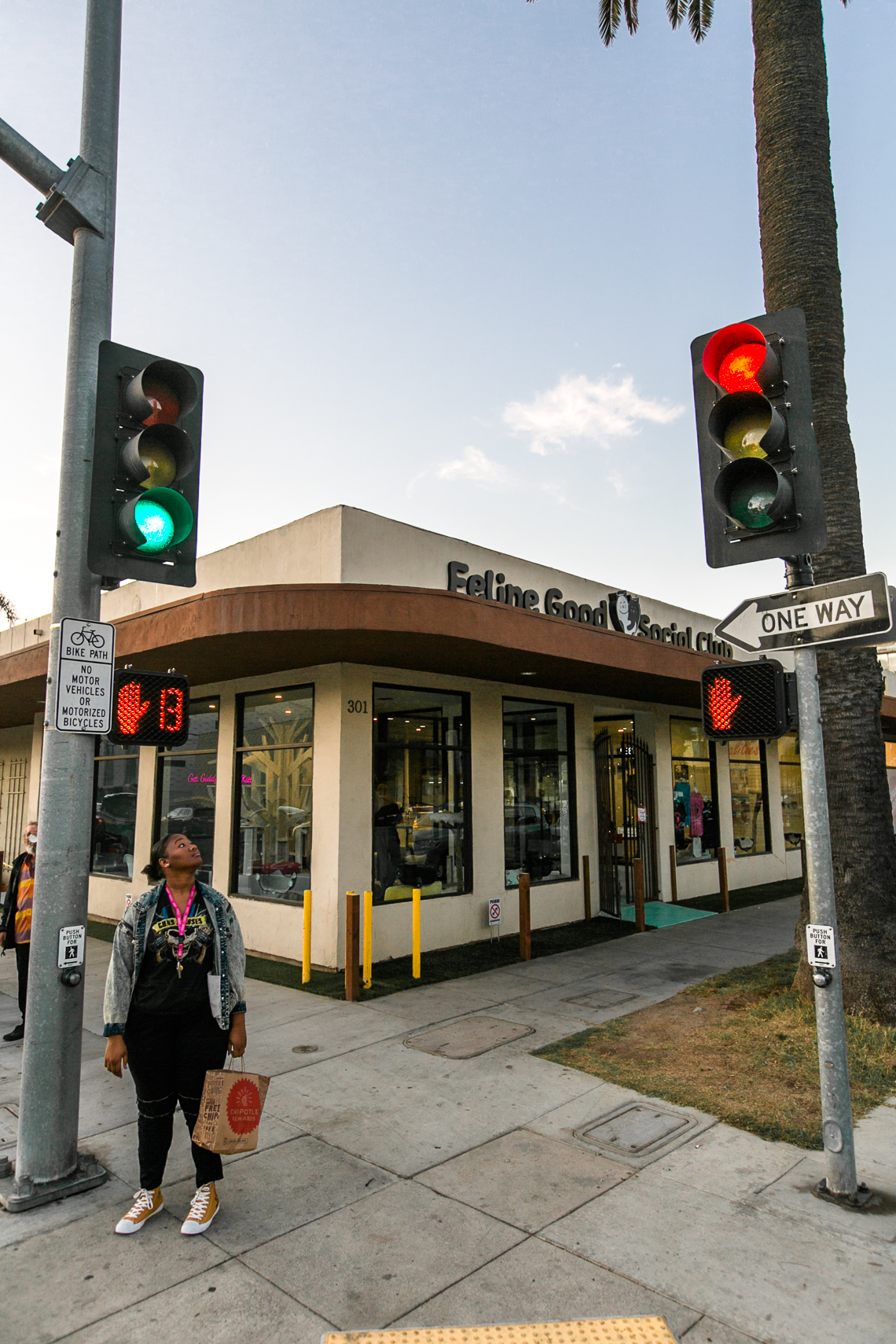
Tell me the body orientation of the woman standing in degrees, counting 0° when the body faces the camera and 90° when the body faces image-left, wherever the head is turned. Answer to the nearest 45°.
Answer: approximately 0°

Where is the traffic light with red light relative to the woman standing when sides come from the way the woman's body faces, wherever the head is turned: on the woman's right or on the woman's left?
on the woman's left

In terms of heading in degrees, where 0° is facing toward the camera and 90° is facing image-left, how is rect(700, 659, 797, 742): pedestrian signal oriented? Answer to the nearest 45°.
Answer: approximately 45°

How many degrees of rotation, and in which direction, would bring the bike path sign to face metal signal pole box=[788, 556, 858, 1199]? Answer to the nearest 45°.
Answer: approximately 45° to its left

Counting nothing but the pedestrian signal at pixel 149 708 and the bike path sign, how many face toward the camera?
2

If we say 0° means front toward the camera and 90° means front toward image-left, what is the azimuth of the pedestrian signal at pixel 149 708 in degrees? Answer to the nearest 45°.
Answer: approximately 0°

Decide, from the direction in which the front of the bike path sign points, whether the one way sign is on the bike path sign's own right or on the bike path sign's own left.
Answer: on the bike path sign's own left

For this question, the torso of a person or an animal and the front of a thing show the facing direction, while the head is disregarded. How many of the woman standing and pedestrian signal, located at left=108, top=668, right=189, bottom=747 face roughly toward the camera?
2

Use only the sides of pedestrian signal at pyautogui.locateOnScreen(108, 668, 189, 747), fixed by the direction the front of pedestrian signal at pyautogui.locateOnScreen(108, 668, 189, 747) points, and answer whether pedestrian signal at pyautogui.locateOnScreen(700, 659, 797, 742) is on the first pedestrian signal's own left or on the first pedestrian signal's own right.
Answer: on the first pedestrian signal's own left
